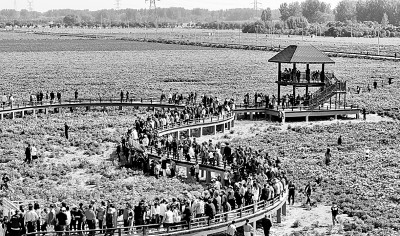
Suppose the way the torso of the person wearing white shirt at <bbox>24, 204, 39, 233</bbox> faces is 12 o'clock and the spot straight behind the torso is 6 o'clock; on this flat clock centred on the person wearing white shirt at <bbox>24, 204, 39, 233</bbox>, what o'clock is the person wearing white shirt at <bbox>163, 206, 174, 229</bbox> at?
the person wearing white shirt at <bbox>163, 206, 174, 229</bbox> is roughly at 3 o'clock from the person wearing white shirt at <bbox>24, 204, 39, 233</bbox>.

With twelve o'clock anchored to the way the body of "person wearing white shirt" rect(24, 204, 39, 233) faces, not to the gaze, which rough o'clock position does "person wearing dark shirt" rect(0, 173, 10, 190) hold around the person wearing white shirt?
The person wearing dark shirt is roughly at 12 o'clock from the person wearing white shirt.

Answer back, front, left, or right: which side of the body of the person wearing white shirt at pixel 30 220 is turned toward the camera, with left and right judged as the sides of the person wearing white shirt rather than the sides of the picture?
back

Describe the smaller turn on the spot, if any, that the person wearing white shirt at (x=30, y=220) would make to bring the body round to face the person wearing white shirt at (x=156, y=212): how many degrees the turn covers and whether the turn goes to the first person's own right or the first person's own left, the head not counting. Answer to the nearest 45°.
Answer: approximately 90° to the first person's own right

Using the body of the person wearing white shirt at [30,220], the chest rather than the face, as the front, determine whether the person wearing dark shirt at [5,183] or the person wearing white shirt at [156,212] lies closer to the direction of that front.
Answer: the person wearing dark shirt

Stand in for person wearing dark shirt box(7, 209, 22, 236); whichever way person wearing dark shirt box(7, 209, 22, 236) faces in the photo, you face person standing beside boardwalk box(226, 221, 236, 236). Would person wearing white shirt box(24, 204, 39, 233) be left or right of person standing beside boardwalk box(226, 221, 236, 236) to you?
left

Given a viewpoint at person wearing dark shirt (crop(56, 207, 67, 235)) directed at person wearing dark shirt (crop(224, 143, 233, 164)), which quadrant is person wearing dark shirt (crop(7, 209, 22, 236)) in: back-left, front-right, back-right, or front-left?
back-left
